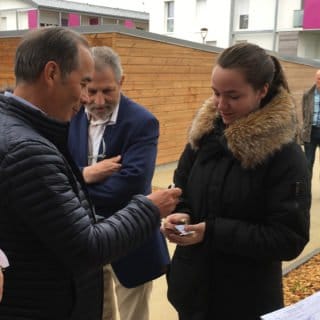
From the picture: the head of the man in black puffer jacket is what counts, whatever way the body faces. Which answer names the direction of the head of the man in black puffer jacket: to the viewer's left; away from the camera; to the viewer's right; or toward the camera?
to the viewer's right

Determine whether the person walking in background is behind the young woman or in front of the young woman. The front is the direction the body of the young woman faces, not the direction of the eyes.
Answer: behind

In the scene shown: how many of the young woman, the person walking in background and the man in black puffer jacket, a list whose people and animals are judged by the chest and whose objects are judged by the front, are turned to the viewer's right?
1

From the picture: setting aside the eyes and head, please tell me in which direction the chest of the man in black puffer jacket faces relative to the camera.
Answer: to the viewer's right

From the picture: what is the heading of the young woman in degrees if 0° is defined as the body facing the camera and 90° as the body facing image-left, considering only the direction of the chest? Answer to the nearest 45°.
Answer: approximately 45°

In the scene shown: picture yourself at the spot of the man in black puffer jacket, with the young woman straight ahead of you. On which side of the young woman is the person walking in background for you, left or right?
left

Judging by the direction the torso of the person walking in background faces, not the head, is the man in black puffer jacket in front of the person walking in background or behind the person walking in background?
in front

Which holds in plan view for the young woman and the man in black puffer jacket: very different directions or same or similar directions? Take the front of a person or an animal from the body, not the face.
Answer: very different directions

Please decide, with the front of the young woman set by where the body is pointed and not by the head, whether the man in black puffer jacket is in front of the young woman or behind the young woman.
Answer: in front

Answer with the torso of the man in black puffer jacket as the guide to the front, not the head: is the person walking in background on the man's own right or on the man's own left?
on the man's own left

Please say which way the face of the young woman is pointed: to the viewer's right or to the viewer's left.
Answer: to the viewer's left

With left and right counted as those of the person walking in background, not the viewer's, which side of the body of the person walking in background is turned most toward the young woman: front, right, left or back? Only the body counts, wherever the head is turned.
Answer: front
